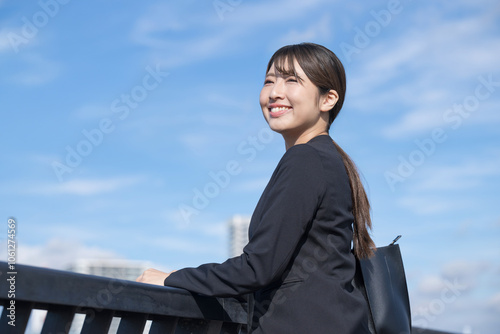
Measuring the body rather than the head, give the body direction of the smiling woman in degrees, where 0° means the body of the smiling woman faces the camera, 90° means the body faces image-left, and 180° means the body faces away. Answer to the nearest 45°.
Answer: approximately 90°

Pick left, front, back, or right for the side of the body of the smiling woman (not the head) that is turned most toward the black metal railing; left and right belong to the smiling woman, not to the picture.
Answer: front
